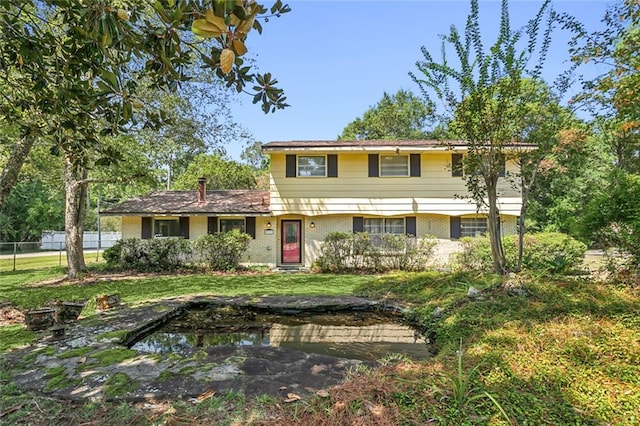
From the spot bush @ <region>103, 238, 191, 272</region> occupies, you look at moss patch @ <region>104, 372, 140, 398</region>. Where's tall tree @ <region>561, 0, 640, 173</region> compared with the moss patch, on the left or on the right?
left

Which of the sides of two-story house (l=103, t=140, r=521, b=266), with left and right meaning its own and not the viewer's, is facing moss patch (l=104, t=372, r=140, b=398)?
front

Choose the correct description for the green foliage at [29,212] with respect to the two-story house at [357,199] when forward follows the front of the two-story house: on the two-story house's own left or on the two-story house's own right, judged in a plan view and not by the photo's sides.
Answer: on the two-story house's own right

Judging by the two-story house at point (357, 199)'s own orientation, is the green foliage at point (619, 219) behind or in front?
in front

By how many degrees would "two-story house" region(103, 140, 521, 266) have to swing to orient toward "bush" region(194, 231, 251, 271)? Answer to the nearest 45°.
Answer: approximately 90° to its right

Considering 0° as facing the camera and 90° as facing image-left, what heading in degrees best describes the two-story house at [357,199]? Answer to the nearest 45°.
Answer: approximately 0°

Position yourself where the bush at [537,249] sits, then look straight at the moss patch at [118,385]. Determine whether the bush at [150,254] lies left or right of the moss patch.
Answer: right

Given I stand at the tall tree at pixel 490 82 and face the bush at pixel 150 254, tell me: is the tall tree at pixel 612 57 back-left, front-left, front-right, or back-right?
back-right

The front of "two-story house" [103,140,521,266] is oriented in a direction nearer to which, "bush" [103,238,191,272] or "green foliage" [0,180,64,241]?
the bush

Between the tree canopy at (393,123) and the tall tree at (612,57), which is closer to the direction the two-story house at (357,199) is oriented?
the tall tree

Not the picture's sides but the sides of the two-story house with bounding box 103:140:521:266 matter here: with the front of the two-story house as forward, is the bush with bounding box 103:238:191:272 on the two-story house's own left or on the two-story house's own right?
on the two-story house's own right
